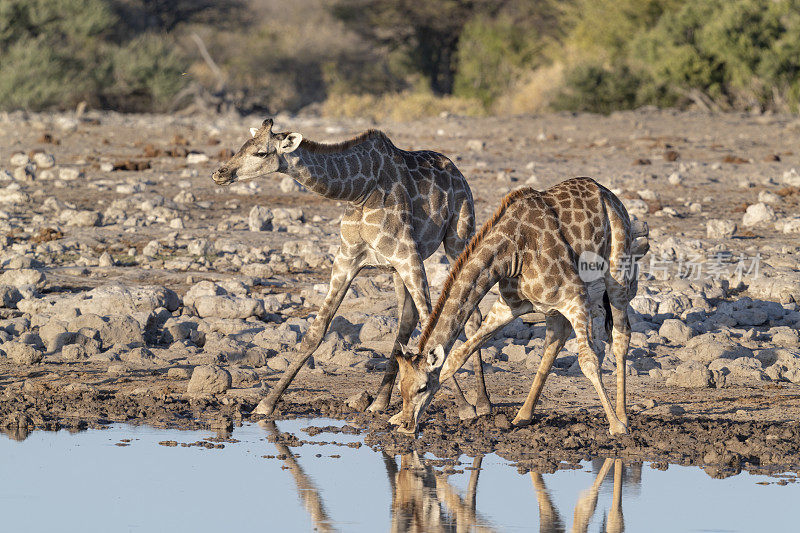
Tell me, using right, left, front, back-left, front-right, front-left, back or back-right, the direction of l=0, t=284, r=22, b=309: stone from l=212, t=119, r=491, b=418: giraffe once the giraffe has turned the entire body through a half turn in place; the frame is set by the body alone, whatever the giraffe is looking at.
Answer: left

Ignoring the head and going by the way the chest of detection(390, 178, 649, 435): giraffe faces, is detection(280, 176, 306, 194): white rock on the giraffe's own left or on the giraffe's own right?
on the giraffe's own right

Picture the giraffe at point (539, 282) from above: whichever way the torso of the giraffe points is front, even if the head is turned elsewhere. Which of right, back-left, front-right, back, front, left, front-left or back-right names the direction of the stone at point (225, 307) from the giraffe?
right

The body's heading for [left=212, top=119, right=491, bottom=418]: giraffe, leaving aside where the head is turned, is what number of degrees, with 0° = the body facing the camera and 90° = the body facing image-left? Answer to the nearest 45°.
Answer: approximately 45°

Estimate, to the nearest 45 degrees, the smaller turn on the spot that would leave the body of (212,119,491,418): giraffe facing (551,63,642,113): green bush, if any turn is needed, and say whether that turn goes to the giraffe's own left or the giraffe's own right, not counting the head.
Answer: approximately 135° to the giraffe's own right

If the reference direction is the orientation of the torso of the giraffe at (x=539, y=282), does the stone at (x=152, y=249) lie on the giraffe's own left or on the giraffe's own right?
on the giraffe's own right

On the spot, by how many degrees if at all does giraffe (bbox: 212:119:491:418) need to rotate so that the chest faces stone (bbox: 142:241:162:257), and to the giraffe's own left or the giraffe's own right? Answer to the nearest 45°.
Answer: approximately 90° to the giraffe's own right

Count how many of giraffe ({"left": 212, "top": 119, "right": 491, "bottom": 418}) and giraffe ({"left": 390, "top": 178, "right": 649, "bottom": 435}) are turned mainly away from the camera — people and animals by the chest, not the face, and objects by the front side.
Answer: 0

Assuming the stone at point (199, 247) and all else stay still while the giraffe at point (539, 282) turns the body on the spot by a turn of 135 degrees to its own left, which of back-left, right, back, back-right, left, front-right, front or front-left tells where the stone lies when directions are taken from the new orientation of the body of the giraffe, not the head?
back-left

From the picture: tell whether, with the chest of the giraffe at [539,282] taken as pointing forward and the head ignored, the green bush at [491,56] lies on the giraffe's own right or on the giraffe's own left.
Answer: on the giraffe's own right

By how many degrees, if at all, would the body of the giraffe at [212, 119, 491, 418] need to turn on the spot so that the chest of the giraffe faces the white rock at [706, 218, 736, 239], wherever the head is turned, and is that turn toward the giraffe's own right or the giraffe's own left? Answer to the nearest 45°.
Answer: approximately 180°

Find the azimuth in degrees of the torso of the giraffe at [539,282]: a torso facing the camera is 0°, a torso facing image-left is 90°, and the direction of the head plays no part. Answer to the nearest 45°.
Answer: approximately 45°

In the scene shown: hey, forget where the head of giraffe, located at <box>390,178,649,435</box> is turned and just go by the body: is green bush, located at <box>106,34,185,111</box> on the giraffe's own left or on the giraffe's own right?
on the giraffe's own right
